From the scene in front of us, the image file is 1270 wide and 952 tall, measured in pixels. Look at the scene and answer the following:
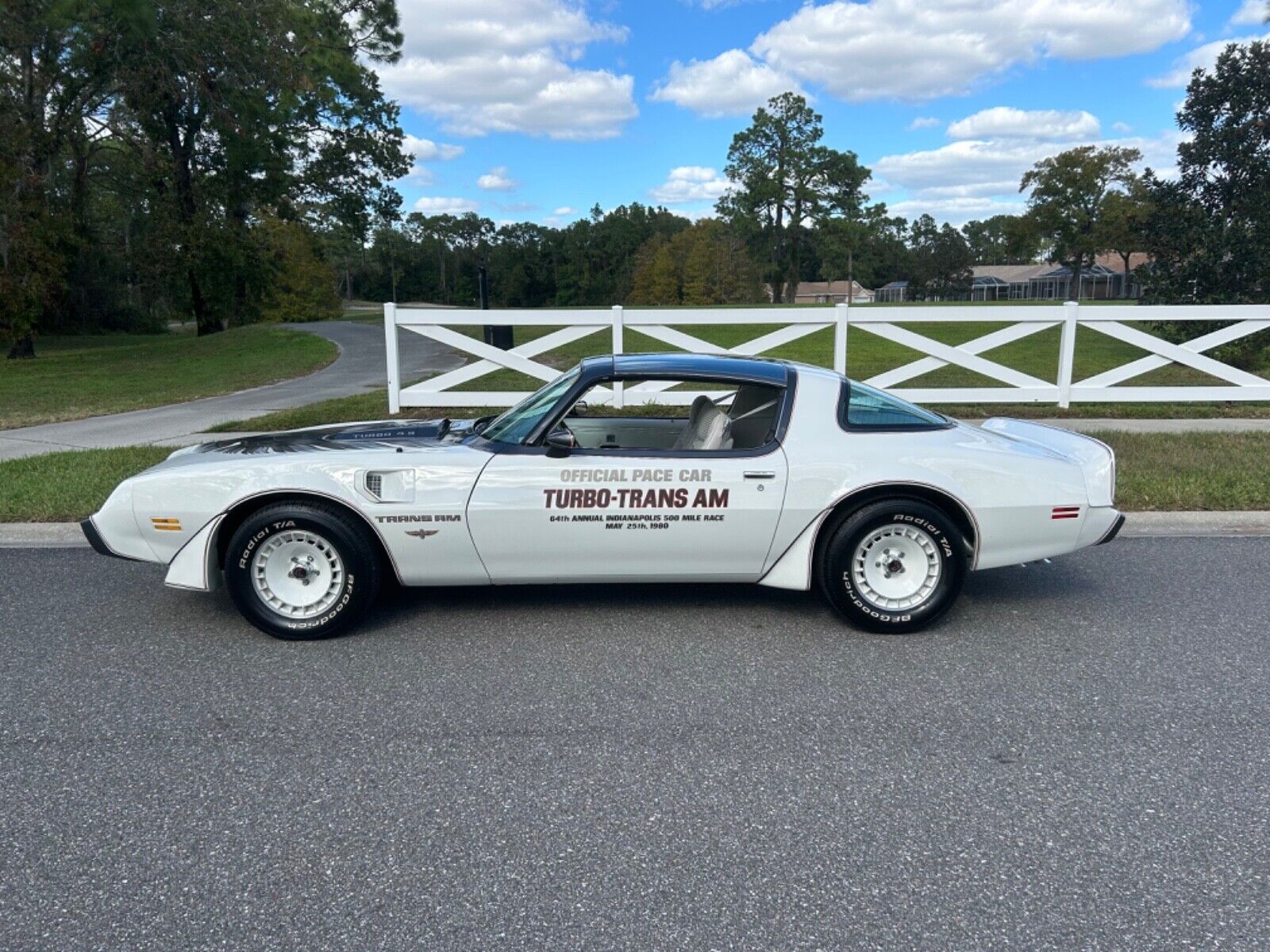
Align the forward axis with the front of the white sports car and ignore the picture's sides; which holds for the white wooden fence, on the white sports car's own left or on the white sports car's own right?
on the white sports car's own right

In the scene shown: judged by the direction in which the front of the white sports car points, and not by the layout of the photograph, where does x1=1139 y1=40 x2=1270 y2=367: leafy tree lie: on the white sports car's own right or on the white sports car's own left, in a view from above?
on the white sports car's own right

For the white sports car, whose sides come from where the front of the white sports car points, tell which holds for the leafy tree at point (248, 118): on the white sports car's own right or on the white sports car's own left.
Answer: on the white sports car's own right

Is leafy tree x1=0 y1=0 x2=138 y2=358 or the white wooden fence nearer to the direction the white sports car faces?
the leafy tree

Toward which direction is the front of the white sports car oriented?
to the viewer's left

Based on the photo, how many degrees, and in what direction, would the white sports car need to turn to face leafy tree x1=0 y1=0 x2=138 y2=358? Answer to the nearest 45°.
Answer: approximately 45° to its right
